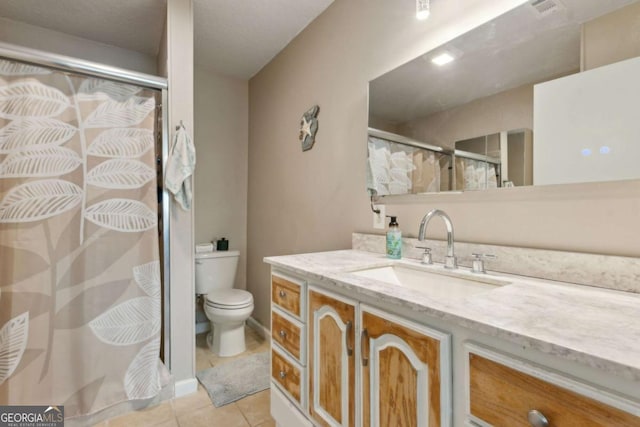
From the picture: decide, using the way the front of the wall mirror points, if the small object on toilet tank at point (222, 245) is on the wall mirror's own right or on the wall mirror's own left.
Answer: on the wall mirror's own right

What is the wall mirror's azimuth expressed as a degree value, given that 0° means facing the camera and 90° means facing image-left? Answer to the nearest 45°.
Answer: approximately 45°

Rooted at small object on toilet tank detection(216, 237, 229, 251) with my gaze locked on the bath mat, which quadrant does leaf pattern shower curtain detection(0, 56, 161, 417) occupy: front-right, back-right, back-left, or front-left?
front-right

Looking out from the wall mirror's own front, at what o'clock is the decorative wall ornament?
The decorative wall ornament is roughly at 2 o'clock from the wall mirror.

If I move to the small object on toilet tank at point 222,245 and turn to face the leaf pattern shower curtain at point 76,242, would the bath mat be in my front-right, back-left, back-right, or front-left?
front-left

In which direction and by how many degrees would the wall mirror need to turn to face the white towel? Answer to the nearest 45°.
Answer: approximately 45° to its right

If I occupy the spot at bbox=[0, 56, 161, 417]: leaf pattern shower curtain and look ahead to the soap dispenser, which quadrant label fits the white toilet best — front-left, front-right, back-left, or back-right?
front-left

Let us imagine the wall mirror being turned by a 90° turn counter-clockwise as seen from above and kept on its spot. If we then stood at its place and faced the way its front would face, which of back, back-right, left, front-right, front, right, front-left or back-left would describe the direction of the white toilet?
back-right

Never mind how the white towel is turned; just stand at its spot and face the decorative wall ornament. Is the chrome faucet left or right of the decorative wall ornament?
right

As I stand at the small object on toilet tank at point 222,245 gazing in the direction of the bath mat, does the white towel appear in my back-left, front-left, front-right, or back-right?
front-right

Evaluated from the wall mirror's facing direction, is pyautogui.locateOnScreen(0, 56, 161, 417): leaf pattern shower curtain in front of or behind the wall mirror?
in front
